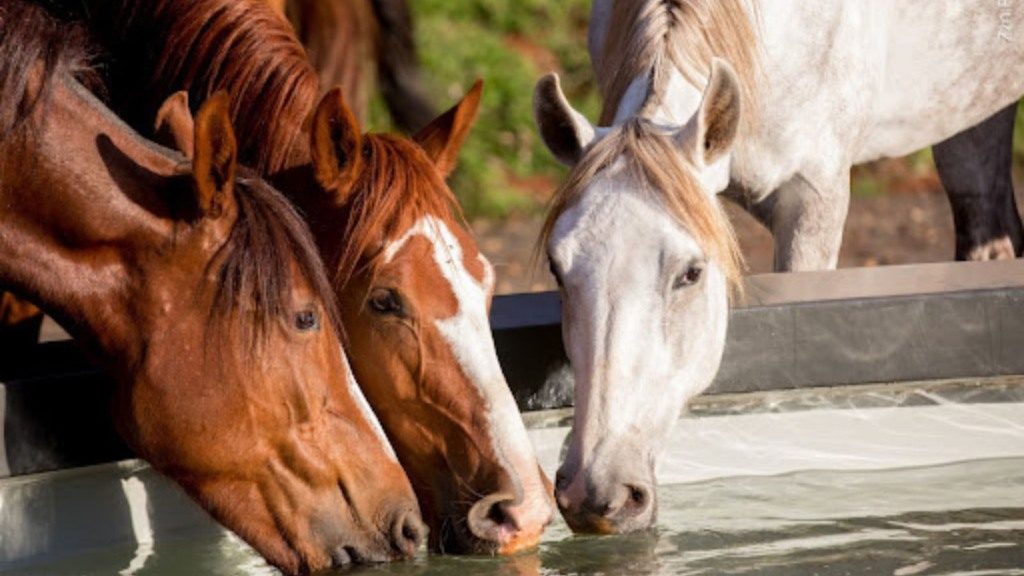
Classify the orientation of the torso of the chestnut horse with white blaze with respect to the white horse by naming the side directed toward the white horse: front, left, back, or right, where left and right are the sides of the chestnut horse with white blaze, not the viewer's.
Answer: left

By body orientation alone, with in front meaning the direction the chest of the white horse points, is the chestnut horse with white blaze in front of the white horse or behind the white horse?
in front

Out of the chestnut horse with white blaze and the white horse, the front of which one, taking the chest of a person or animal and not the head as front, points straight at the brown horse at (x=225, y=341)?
the white horse

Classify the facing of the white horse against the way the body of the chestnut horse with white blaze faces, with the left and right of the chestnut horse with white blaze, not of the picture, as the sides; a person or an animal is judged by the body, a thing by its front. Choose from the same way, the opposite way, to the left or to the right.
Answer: to the right

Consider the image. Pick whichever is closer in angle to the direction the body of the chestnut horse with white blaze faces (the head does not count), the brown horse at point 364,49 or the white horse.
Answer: the white horse

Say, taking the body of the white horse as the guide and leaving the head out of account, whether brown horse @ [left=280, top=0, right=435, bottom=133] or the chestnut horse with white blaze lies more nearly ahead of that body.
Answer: the chestnut horse with white blaze

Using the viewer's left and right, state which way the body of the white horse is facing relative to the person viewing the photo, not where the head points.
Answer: facing the viewer and to the left of the viewer

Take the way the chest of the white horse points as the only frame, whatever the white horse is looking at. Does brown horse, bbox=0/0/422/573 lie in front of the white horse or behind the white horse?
in front

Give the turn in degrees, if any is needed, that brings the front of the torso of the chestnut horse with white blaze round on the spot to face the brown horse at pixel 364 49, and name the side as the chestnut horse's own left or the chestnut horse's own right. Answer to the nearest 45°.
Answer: approximately 135° to the chestnut horse's own left

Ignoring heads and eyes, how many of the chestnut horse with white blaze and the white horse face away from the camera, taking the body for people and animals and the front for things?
0

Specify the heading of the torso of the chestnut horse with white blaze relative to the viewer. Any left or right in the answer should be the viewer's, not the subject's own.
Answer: facing the viewer and to the right of the viewer
